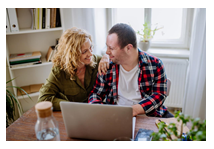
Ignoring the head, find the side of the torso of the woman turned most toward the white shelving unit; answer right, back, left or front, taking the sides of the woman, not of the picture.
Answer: back

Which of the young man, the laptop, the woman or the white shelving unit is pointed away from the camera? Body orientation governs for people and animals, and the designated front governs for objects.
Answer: the laptop

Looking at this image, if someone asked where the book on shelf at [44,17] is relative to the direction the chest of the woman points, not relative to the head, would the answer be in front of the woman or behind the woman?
behind

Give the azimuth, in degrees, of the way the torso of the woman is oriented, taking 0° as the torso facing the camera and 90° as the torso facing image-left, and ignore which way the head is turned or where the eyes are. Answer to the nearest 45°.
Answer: approximately 315°

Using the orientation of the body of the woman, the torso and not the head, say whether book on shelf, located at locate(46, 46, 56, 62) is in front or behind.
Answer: behind

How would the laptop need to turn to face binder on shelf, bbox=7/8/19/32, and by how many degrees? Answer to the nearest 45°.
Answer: approximately 45° to its left

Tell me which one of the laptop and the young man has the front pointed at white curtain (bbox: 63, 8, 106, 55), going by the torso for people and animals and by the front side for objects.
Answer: the laptop

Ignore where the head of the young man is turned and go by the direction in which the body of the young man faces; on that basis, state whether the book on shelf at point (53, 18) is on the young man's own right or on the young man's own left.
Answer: on the young man's own right

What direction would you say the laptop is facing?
away from the camera

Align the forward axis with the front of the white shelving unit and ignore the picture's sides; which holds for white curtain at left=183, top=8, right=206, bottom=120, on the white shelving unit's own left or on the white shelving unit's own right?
on the white shelving unit's own left

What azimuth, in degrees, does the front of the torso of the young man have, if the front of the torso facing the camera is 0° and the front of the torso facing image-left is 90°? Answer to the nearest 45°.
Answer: approximately 45°
